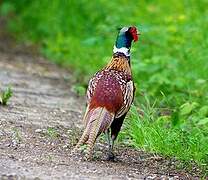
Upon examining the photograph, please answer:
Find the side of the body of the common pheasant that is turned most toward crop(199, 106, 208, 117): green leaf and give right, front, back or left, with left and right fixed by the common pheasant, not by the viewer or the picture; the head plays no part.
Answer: front

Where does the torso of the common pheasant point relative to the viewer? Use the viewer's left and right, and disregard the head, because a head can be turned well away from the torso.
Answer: facing away from the viewer and to the right of the viewer

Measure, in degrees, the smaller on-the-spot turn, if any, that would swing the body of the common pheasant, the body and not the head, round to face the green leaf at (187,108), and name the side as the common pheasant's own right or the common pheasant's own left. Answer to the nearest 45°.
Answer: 0° — it already faces it
